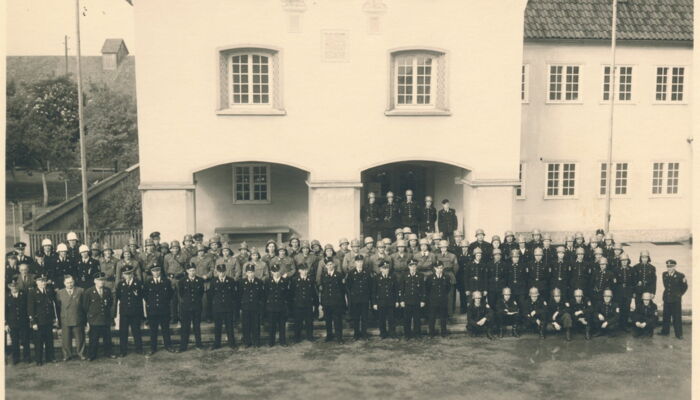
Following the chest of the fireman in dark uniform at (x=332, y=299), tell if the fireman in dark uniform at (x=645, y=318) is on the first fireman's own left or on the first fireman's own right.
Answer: on the first fireman's own left

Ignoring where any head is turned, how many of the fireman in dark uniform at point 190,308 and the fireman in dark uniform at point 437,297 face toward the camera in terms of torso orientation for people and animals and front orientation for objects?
2

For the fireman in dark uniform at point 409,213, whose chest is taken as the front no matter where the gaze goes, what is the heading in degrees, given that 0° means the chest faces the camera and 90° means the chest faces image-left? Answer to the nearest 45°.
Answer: approximately 0°

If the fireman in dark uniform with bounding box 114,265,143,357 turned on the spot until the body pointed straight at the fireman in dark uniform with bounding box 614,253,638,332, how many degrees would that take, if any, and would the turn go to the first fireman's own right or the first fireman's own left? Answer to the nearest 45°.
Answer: approximately 90° to the first fireman's own left

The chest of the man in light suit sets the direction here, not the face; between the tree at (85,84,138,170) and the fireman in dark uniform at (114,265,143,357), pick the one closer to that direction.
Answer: the fireman in dark uniform

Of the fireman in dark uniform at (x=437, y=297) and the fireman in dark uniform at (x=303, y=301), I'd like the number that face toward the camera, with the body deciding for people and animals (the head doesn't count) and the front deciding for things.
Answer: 2

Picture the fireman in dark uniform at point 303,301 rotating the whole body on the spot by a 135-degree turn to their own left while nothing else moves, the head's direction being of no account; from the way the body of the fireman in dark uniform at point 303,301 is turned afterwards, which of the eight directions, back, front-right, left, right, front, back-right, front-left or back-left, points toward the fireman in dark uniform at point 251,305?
back-left
